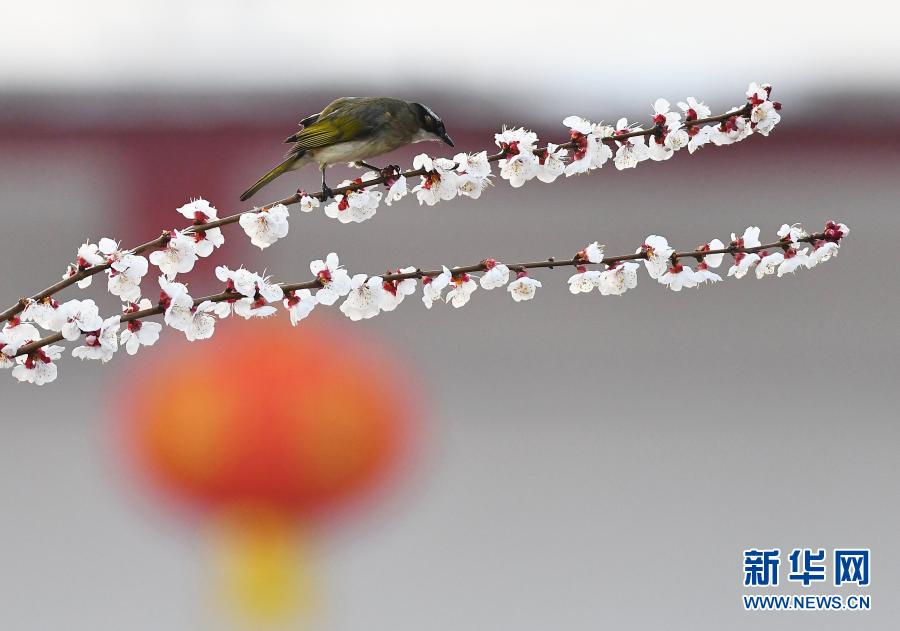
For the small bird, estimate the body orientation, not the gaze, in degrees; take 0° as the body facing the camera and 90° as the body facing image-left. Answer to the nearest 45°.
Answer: approximately 270°

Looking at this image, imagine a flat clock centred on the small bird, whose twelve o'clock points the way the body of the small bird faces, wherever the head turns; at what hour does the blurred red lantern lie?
The blurred red lantern is roughly at 9 o'clock from the small bird.
